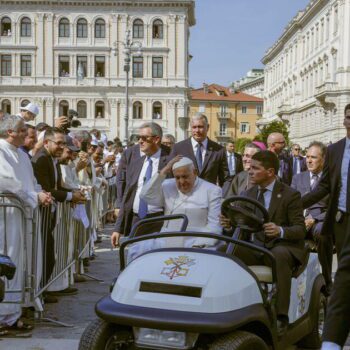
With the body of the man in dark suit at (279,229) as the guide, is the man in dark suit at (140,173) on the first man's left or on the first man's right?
on the first man's right

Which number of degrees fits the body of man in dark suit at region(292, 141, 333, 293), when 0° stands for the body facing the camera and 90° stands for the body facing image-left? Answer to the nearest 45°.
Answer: approximately 45°

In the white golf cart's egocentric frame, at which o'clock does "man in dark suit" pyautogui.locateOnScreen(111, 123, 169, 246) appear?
The man in dark suit is roughly at 4 o'clock from the white golf cart.

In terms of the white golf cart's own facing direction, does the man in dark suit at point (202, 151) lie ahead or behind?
behind

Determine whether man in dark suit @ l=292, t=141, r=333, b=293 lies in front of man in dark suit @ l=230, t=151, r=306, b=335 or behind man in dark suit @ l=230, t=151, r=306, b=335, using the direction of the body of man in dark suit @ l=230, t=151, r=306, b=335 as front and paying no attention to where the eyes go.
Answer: behind

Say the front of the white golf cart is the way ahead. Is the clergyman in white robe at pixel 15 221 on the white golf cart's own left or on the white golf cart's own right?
on the white golf cart's own right

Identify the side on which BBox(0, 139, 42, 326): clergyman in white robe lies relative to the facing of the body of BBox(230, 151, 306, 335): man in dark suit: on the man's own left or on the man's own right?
on the man's own right
